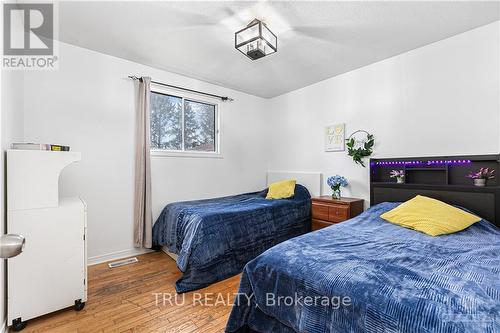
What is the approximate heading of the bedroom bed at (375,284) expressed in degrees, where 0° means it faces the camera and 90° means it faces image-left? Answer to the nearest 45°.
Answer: approximately 45°

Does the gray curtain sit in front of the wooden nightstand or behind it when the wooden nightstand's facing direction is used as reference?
in front

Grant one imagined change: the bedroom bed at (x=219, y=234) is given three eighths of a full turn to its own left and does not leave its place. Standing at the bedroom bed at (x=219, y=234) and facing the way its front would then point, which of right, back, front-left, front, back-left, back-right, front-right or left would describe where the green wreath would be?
front

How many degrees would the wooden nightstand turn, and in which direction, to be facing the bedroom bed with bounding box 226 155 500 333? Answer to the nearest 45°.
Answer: approximately 45° to its left

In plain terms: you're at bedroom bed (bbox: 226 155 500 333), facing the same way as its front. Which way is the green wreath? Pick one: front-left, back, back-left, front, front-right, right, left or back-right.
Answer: back-right

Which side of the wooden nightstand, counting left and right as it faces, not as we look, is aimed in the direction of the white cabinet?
front

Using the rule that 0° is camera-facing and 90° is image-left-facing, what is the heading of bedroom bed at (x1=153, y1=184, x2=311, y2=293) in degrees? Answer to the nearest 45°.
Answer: approximately 45°
